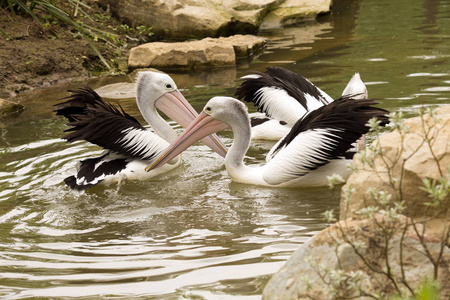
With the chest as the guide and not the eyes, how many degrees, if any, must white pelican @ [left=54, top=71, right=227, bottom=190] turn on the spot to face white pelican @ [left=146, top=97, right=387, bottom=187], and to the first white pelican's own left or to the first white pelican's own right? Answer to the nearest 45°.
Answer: approximately 45° to the first white pelican's own right

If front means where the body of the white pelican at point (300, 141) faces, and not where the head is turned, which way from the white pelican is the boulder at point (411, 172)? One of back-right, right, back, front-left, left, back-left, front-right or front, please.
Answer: left

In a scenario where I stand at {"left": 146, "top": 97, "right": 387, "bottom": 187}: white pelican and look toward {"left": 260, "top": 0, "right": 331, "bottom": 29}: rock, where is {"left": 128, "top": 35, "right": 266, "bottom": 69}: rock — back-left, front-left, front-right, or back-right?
front-left

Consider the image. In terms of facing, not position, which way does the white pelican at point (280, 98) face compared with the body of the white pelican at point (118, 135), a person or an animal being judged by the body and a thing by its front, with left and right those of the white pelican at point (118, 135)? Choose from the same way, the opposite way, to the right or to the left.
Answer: the same way

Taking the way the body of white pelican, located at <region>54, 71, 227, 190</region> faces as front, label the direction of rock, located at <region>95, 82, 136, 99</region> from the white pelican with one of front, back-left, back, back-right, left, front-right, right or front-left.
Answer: left

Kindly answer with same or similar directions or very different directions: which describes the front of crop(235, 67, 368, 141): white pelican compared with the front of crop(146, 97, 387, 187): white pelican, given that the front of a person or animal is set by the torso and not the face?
very different directions

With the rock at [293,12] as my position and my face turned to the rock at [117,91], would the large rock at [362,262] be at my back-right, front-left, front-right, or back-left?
front-left

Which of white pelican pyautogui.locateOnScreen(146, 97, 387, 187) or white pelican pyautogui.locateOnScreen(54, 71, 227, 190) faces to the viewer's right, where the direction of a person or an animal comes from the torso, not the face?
white pelican pyautogui.locateOnScreen(54, 71, 227, 190)

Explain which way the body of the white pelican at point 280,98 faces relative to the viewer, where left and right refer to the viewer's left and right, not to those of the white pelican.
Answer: facing to the right of the viewer

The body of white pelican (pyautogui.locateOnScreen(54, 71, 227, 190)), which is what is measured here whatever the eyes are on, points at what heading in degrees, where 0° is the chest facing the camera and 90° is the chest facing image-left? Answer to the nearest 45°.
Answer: approximately 270°

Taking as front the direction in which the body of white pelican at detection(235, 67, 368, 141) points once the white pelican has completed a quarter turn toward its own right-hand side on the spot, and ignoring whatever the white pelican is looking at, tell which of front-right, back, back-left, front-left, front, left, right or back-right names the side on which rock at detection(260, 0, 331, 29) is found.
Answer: back

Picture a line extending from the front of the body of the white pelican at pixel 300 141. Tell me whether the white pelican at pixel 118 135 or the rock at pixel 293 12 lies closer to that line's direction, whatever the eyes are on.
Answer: the white pelican

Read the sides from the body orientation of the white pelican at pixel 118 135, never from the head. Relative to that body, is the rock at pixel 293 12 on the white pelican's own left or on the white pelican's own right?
on the white pelican's own left

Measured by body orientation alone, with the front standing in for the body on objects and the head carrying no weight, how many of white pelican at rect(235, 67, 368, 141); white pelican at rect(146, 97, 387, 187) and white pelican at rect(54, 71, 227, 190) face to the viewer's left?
1

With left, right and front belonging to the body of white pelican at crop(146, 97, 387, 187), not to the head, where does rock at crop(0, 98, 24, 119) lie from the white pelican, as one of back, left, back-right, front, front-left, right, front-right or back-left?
front-right

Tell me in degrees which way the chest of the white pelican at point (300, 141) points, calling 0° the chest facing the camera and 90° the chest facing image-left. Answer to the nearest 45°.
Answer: approximately 90°

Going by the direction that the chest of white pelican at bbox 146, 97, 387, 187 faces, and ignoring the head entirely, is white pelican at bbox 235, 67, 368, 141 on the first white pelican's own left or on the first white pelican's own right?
on the first white pelican's own right
